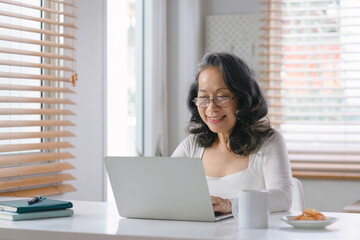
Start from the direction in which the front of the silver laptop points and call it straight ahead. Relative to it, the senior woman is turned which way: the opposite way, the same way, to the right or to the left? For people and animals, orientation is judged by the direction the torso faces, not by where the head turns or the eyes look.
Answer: the opposite way

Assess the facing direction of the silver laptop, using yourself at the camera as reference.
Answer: facing away from the viewer and to the right of the viewer

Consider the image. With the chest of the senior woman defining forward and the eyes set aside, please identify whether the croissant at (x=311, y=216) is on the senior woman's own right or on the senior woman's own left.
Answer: on the senior woman's own left

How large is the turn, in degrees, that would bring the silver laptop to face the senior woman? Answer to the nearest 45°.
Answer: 0° — it already faces them

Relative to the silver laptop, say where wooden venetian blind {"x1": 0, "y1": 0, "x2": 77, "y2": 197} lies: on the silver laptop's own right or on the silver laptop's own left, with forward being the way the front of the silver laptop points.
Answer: on the silver laptop's own left
